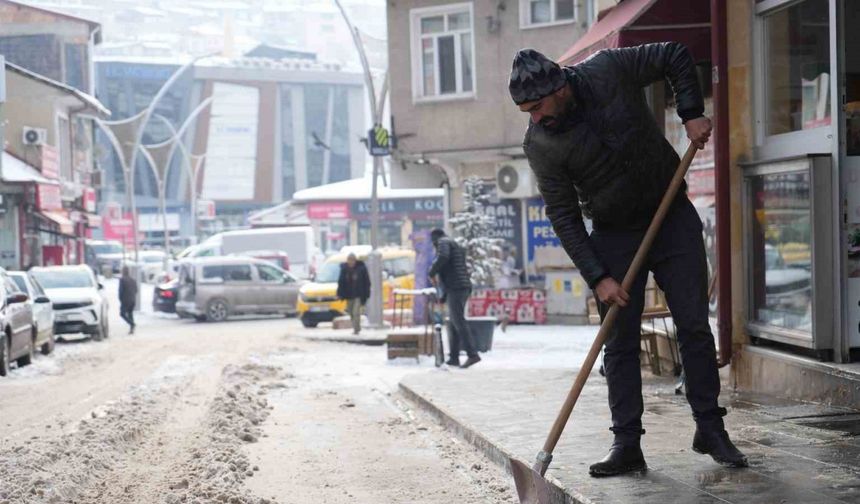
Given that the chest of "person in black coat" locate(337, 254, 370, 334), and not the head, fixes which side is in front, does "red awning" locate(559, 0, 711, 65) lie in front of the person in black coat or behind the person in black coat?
in front

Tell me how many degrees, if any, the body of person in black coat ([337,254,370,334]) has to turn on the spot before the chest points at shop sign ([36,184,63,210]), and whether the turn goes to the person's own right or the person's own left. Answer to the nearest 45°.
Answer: approximately 135° to the person's own right

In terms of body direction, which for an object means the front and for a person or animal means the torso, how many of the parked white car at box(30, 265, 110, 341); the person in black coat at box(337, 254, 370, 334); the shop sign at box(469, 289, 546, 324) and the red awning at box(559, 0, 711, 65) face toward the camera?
3

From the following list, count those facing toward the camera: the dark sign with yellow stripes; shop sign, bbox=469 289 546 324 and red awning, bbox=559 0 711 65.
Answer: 2

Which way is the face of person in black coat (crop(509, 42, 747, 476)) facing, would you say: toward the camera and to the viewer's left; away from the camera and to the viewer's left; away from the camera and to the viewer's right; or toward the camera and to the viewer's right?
toward the camera and to the viewer's left

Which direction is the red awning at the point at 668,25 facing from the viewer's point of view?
to the viewer's left

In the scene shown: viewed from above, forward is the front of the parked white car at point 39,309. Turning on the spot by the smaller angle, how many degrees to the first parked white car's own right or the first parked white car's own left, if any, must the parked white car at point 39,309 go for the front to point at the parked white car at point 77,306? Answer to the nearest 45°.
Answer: approximately 135° to the first parked white car's own left

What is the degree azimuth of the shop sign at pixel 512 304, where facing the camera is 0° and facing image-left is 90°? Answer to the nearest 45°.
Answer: approximately 0°

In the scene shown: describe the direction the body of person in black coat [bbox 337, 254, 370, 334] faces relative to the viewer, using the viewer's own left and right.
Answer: facing the viewer

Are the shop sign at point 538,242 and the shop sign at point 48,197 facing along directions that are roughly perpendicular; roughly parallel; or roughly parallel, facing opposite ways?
roughly perpendicular

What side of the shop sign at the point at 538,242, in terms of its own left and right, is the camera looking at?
front

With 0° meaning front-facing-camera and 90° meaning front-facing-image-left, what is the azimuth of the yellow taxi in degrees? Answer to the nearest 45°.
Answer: approximately 45°

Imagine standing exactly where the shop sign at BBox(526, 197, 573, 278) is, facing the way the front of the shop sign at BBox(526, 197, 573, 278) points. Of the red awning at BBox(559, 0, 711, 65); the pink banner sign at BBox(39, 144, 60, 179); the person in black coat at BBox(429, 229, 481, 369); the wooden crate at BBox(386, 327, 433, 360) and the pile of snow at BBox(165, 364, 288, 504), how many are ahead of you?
4

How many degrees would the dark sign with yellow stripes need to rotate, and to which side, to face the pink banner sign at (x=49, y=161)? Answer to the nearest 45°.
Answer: approximately 135° to its right
